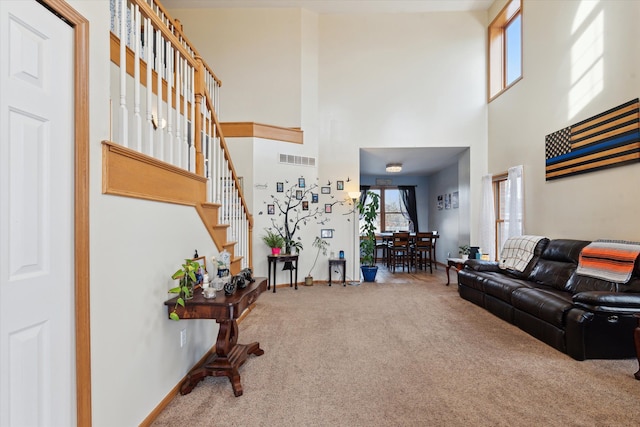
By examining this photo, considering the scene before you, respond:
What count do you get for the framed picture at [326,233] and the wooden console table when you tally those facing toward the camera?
1

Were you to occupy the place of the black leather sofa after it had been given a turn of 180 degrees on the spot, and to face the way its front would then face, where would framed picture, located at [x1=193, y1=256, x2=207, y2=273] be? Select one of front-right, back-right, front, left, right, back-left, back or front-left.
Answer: back

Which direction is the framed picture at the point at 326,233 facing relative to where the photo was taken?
toward the camera

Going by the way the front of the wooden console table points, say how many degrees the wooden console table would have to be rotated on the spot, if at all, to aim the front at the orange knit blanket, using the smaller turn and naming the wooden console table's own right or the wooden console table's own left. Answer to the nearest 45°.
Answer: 0° — it already faces it

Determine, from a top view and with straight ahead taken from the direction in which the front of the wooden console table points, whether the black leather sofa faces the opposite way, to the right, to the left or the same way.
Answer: the opposite way

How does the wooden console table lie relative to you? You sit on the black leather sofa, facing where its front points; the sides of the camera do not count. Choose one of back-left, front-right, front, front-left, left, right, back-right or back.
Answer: front

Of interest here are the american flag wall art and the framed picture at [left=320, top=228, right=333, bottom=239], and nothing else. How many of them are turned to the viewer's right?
0

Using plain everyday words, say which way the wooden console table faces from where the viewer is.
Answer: facing to the right of the viewer

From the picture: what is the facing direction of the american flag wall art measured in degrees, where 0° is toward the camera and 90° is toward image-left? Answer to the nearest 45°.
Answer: approximately 45°

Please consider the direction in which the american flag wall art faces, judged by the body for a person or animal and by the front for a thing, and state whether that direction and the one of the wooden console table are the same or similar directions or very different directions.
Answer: very different directions

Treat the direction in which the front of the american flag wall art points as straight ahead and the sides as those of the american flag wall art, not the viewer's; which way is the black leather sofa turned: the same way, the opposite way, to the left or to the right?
the same way

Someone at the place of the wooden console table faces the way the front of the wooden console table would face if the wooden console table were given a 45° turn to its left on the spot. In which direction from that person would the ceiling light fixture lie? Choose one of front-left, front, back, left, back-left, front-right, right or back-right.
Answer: front

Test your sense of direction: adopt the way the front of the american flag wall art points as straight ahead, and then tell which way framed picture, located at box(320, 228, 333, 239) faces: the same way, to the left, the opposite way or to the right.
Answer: to the left

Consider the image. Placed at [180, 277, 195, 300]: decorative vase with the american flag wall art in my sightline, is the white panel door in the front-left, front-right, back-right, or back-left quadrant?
back-right

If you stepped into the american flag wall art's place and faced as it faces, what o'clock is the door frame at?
The door frame is roughly at 11 o'clock from the american flag wall art.

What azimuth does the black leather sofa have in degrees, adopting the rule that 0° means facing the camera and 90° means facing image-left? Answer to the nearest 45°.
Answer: approximately 45°

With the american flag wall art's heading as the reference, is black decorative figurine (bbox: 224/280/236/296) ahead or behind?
ahead

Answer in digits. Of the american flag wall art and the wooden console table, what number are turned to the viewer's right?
1

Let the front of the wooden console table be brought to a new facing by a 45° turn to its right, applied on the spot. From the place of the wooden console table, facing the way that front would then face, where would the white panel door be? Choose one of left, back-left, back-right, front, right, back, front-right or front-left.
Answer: right
